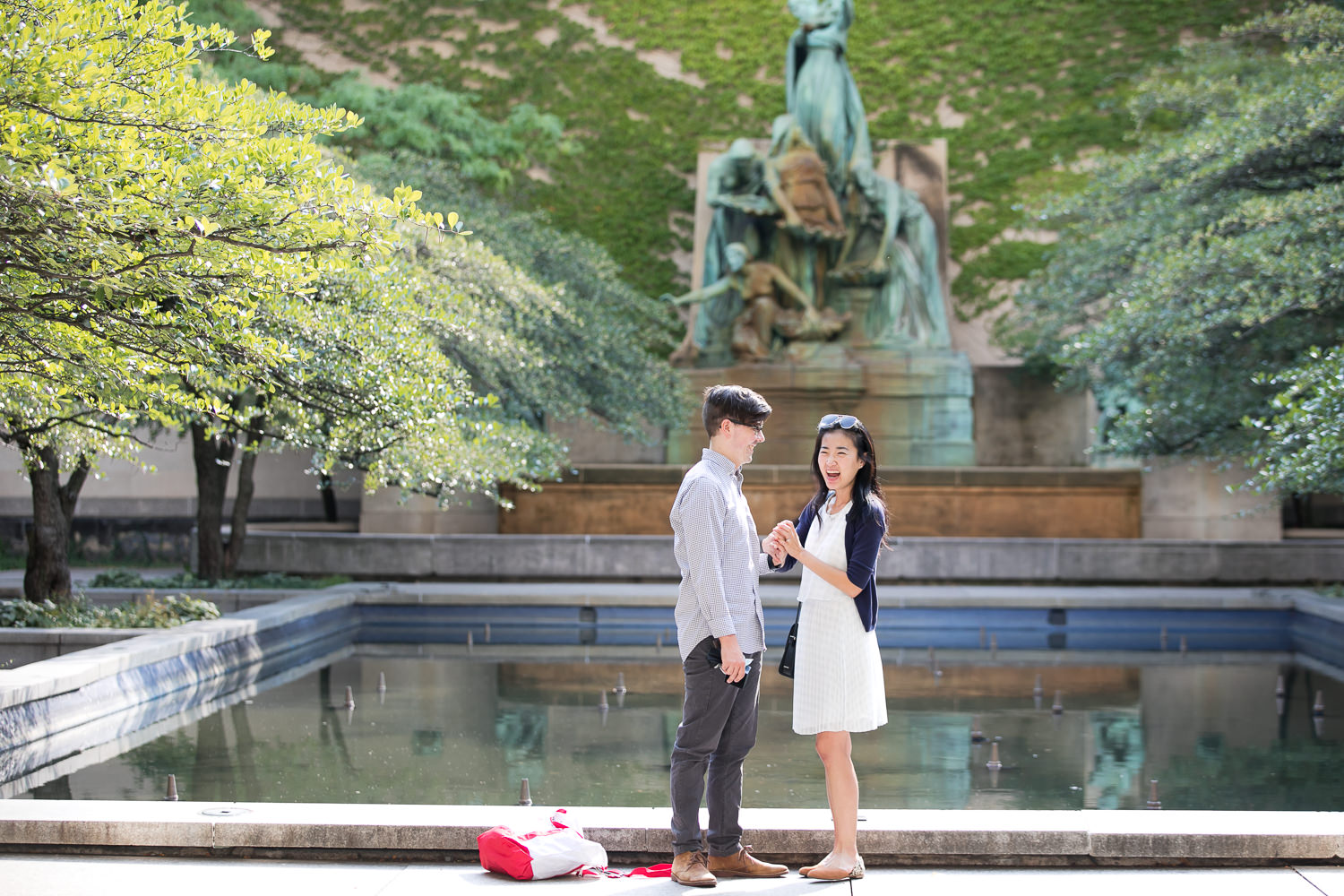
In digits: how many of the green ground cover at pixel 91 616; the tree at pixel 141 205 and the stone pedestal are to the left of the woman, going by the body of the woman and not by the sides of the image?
0

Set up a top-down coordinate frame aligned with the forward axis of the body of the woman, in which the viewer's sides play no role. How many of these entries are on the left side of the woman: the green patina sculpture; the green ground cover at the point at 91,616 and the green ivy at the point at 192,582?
0

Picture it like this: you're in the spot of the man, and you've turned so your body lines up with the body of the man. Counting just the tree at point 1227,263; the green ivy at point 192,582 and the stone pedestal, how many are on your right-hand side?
0

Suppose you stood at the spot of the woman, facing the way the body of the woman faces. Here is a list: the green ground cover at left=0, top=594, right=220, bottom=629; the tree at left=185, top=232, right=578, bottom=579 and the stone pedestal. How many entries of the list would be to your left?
0

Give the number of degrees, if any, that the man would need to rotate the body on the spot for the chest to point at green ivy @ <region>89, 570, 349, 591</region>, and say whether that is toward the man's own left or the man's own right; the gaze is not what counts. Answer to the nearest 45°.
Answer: approximately 135° to the man's own left

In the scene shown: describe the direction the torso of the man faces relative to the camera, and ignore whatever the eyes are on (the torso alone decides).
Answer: to the viewer's right

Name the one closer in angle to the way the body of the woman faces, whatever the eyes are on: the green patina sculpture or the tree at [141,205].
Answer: the tree

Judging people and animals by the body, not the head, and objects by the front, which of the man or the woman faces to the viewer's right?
the man

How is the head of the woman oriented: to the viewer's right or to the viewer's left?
to the viewer's left

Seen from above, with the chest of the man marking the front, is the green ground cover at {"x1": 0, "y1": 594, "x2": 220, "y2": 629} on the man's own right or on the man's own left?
on the man's own left

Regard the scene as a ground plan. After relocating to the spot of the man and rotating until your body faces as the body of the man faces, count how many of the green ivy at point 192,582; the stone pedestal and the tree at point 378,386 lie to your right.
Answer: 0

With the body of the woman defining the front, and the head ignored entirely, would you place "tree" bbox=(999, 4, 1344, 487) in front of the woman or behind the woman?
behind

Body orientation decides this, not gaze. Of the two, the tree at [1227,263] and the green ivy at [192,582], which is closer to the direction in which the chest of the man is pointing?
the tree
